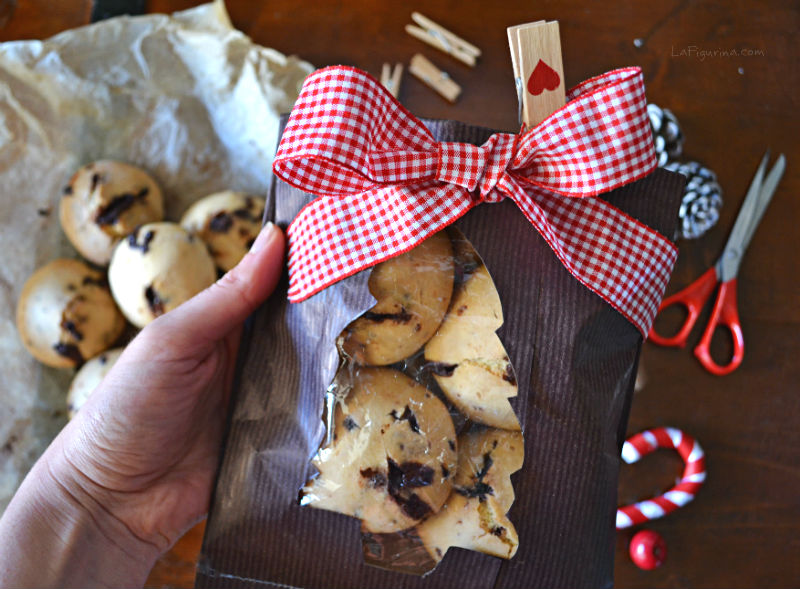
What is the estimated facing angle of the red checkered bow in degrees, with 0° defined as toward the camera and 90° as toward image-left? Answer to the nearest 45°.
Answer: approximately 0°
